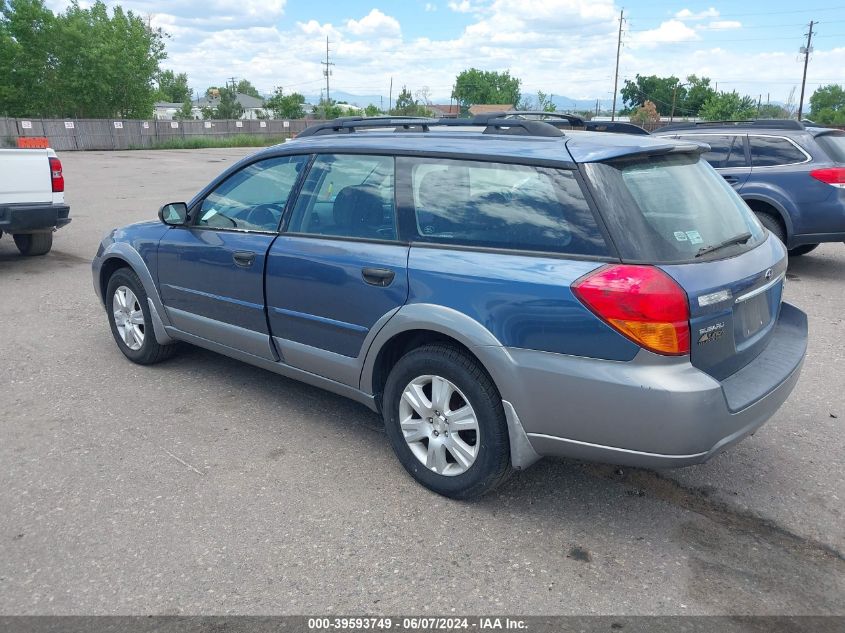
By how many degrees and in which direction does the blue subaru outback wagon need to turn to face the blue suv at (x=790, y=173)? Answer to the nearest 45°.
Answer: approximately 90° to its right

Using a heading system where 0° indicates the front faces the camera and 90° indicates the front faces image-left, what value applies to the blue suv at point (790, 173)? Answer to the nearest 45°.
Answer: approximately 135°

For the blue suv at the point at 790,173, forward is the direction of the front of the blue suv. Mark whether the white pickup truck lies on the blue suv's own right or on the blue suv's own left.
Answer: on the blue suv's own left

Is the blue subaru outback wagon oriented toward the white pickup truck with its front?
yes

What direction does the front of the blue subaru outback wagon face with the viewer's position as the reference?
facing away from the viewer and to the left of the viewer
